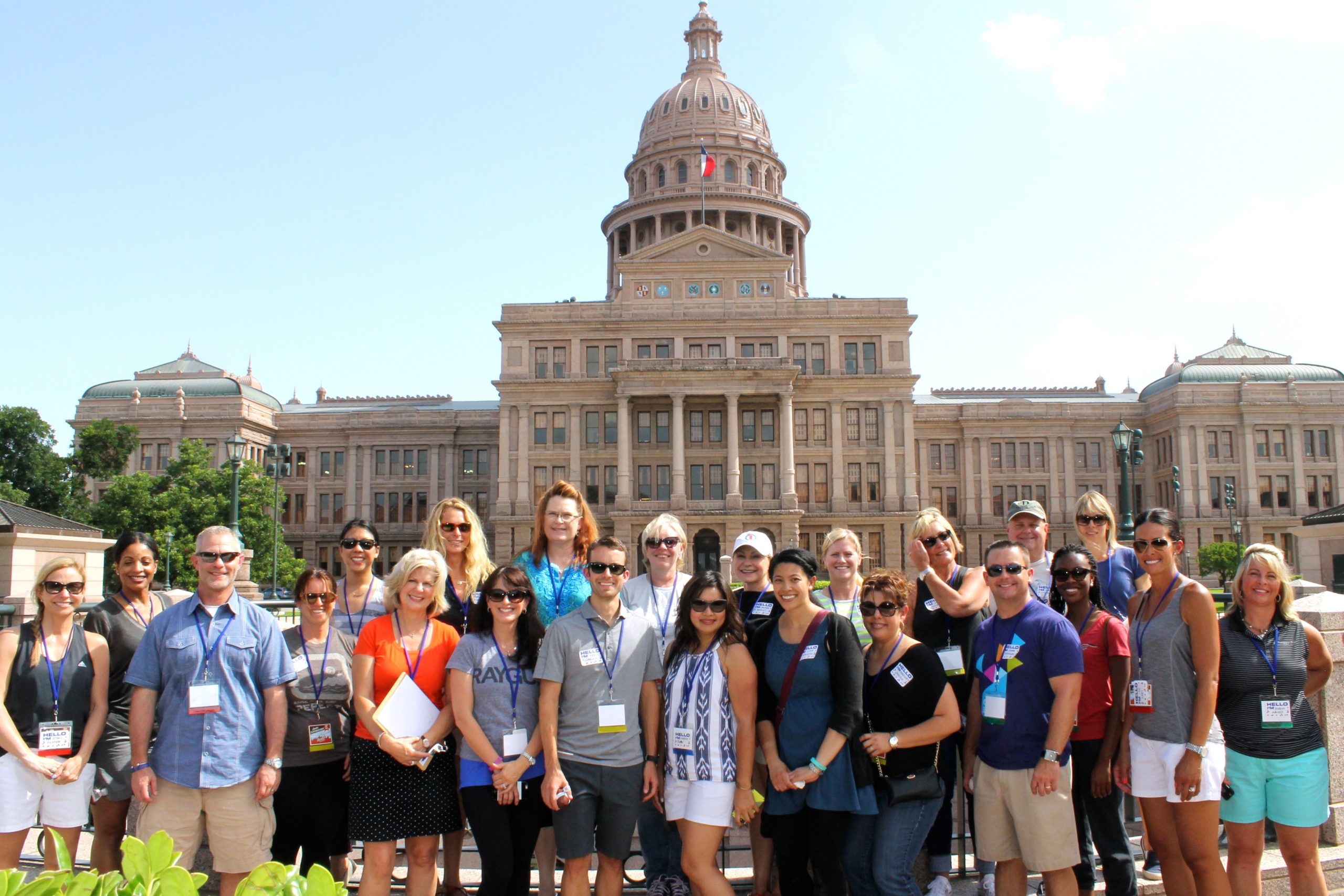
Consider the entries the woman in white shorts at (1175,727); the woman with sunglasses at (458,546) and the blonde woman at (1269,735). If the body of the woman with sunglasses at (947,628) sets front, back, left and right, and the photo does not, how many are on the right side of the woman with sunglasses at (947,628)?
1

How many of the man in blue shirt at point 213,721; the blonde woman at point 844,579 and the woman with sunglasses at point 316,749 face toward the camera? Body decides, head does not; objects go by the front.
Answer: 3

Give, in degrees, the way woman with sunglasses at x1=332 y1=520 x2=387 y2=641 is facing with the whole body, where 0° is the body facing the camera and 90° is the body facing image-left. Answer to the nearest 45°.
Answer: approximately 0°

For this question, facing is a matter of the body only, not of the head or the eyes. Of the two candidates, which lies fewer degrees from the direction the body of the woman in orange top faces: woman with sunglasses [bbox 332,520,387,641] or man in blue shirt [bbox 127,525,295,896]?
the man in blue shirt

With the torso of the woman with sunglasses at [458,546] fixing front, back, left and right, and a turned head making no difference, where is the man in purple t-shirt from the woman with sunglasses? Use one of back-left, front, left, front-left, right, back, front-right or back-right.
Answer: front-left

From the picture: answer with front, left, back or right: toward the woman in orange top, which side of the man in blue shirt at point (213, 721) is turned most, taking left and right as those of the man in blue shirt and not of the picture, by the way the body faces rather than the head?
left
